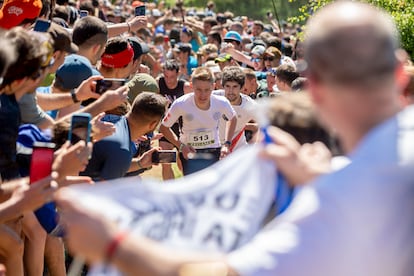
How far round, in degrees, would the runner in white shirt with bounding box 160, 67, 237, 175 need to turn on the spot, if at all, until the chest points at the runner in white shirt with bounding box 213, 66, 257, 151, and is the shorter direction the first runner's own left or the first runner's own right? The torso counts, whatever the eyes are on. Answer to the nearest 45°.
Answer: approximately 135° to the first runner's own left

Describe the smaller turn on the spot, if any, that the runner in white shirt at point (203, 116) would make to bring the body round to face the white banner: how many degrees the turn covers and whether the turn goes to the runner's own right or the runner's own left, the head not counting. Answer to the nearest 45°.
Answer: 0° — they already face it

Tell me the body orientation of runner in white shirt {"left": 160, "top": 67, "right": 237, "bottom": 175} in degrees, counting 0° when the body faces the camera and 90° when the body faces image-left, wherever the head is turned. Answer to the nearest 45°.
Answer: approximately 0°

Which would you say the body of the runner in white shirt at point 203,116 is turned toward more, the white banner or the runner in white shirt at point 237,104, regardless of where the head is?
the white banner

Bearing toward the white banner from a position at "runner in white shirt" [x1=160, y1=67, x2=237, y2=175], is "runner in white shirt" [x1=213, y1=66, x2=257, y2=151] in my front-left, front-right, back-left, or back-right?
back-left
